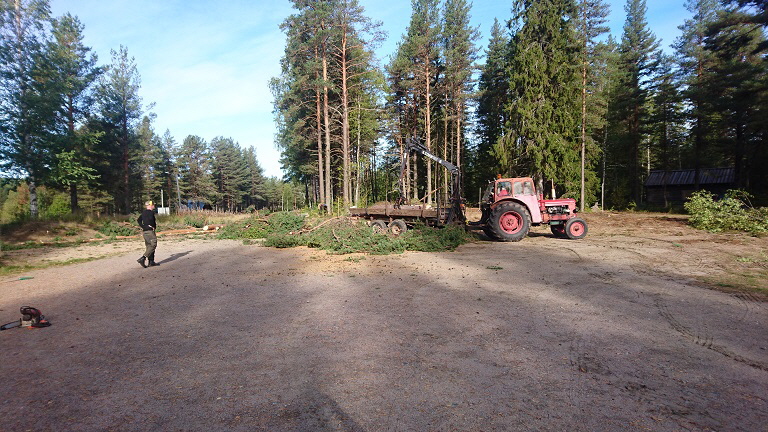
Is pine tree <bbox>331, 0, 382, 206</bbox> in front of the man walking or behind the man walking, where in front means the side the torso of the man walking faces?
in front

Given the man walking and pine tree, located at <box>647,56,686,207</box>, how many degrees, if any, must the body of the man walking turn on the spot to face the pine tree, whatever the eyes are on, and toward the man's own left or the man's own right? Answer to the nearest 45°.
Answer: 0° — they already face it

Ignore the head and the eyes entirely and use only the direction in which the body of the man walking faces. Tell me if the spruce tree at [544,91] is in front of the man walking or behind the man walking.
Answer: in front

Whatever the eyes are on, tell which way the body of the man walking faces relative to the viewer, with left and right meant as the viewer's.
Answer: facing to the right of the viewer

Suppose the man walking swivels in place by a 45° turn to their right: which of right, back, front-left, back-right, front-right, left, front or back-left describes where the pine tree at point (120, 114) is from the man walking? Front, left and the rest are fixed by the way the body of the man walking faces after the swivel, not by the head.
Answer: back-left

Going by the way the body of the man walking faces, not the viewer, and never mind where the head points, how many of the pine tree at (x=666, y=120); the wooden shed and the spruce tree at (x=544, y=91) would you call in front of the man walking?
3

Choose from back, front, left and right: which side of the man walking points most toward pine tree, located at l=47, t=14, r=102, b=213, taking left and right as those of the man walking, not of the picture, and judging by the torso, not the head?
left

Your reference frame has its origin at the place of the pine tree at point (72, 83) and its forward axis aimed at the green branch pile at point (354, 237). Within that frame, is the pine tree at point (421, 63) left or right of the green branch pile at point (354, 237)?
left
